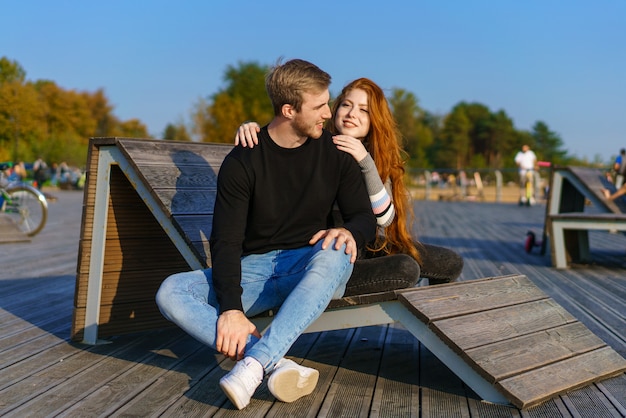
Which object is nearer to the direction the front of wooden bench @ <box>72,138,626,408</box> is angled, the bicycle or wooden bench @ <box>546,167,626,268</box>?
the wooden bench

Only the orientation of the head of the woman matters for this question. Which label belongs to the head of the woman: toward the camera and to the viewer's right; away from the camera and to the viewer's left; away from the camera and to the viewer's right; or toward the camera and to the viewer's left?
toward the camera and to the viewer's left

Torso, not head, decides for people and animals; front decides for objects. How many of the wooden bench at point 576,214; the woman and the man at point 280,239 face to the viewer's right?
1

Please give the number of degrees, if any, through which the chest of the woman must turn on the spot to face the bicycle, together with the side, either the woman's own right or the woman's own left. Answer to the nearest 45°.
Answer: approximately 90° to the woman's own right

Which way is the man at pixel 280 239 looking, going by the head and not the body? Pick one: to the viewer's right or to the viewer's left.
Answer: to the viewer's right

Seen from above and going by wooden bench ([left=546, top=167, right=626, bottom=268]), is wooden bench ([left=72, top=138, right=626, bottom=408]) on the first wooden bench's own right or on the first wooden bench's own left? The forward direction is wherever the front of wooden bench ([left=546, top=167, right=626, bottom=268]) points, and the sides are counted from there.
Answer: on the first wooden bench's own right

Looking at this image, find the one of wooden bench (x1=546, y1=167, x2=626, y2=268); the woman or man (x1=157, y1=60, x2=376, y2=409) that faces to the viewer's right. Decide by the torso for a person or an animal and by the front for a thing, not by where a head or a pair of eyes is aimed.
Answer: the wooden bench

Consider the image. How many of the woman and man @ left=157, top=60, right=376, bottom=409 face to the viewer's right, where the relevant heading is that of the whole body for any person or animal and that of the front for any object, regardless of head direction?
0

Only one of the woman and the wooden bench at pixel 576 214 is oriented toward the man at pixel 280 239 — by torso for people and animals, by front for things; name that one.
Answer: the woman

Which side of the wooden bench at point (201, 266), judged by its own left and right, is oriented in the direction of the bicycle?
back

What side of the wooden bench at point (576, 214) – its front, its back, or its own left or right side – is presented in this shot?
right
